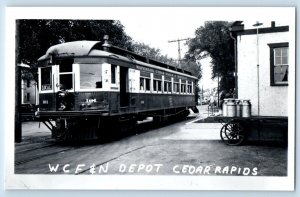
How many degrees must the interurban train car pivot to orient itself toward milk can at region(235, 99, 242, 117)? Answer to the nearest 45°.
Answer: approximately 135° to its left

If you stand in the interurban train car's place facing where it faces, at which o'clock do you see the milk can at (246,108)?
The milk can is roughly at 8 o'clock from the interurban train car.

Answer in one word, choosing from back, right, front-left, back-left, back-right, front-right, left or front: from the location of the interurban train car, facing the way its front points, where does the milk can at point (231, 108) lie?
back-left

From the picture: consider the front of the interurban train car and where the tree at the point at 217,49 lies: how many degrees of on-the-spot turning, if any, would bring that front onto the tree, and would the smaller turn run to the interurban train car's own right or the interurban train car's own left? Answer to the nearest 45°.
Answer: approximately 135° to the interurban train car's own left
